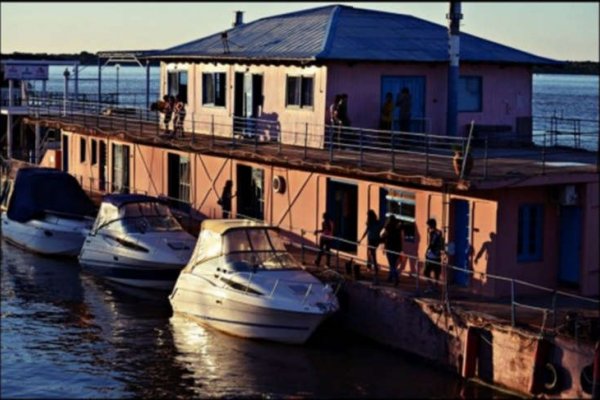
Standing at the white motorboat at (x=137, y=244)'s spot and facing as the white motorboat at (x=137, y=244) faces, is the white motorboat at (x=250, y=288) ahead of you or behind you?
ahead

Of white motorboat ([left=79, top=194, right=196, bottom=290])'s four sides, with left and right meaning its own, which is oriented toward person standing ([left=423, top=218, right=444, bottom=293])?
front

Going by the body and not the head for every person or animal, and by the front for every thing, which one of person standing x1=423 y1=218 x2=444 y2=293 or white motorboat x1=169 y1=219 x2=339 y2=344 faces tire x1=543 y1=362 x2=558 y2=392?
the white motorboat

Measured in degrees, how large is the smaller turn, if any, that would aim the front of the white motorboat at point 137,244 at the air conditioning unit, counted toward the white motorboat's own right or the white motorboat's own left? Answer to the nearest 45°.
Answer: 0° — it already faces it

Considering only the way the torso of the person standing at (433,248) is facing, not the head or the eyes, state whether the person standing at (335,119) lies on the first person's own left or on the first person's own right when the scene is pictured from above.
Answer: on the first person's own right

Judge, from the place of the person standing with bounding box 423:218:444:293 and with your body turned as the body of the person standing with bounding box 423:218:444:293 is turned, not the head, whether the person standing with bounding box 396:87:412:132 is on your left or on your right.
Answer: on your right
